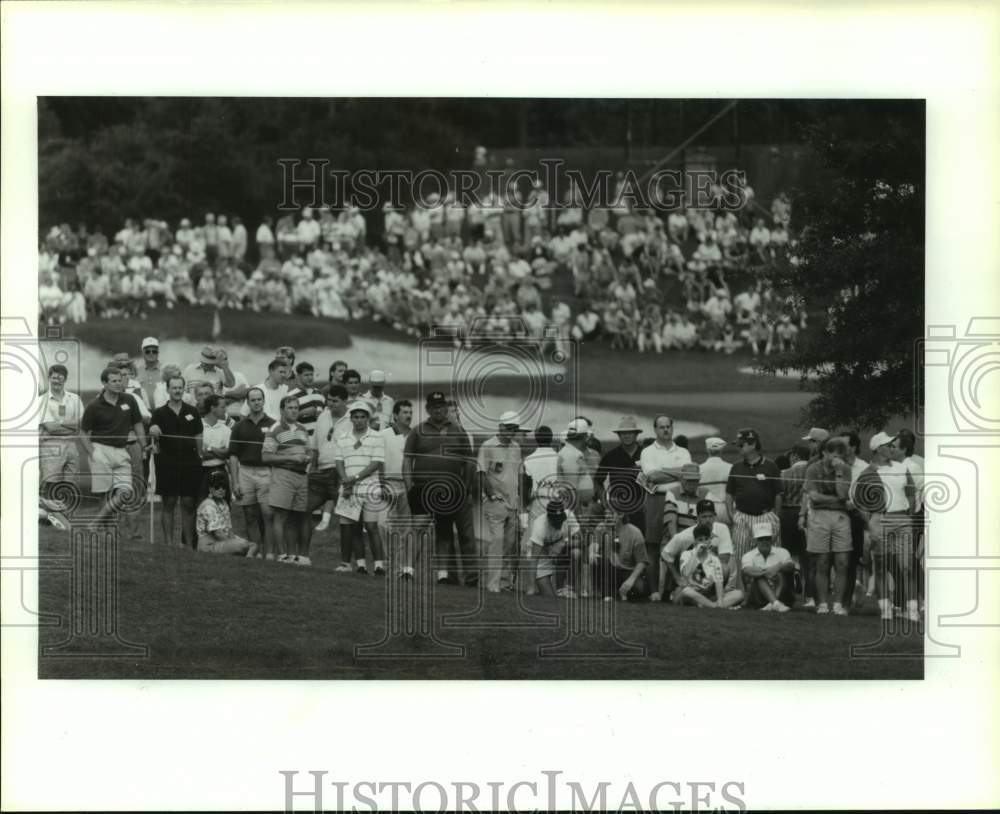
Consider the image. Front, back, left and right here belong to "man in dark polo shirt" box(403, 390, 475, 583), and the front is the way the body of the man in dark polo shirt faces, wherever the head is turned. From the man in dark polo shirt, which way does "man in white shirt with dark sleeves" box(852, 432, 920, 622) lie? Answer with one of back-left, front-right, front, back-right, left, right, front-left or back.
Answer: left

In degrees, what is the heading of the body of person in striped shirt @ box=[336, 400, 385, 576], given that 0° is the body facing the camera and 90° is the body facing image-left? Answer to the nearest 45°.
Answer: approximately 0°

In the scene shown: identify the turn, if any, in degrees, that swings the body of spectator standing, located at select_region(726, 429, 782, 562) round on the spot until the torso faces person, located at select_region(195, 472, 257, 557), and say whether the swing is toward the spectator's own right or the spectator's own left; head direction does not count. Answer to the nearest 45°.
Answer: approximately 90° to the spectator's own right

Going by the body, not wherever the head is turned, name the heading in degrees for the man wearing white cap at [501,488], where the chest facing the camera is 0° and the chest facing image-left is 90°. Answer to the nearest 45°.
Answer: approximately 0°

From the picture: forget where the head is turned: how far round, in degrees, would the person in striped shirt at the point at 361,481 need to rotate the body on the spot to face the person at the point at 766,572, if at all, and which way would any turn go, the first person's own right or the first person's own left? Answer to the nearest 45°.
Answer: approximately 90° to the first person's own left

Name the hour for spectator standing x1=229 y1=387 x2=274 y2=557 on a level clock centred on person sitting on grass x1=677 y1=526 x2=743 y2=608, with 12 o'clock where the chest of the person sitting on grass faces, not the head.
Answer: The spectator standing is roughly at 3 o'clock from the person sitting on grass.

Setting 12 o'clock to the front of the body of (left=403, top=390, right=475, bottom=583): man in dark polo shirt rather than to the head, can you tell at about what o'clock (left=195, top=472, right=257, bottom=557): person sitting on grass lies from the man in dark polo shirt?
The person sitting on grass is roughly at 3 o'clock from the man in dark polo shirt.

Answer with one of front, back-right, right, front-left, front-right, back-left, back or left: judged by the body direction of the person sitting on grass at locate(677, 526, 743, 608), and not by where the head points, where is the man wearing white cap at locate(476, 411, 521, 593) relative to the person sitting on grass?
right

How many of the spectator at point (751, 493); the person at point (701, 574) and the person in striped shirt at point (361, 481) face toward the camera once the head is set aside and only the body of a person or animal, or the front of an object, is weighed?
3
